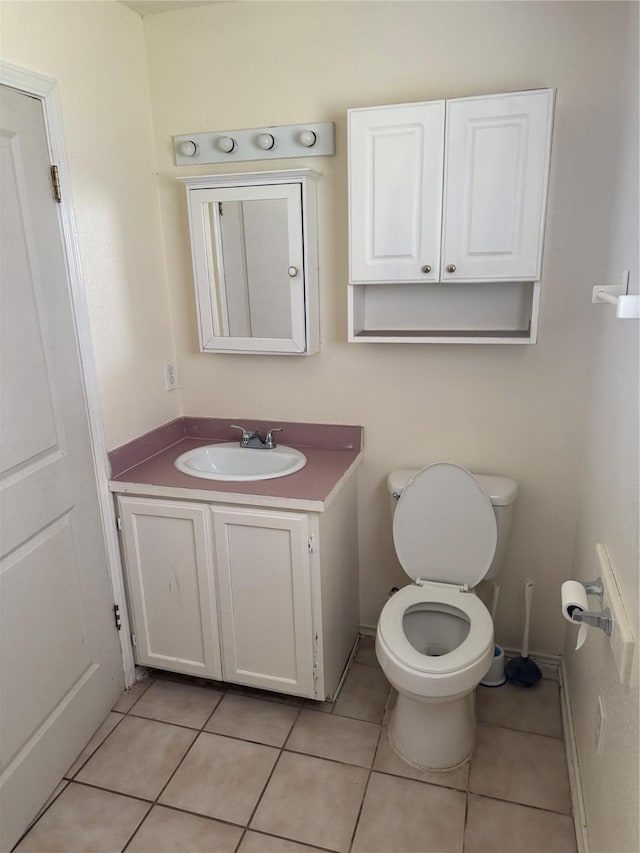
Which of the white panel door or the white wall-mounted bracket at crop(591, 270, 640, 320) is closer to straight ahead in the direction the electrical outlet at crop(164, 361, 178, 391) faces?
the white wall-mounted bracket

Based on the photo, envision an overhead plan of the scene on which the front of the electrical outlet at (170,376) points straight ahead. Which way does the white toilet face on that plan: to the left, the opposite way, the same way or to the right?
to the right

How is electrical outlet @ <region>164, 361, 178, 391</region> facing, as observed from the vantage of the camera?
facing the viewer and to the right of the viewer

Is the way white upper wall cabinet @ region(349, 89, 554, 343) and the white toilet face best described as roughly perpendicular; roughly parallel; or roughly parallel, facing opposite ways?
roughly parallel

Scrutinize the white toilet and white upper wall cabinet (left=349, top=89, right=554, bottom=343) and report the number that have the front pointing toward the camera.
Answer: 2

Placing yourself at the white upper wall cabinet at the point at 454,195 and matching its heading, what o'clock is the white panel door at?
The white panel door is roughly at 2 o'clock from the white upper wall cabinet.

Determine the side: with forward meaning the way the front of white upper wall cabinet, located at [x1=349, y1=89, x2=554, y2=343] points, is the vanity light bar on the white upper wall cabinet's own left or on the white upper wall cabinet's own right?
on the white upper wall cabinet's own right

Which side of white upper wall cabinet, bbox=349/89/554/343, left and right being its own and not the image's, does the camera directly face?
front

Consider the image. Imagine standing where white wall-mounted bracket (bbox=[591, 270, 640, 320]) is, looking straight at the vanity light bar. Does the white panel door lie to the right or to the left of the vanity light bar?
left

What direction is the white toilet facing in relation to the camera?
toward the camera

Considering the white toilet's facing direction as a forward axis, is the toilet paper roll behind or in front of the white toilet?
in front

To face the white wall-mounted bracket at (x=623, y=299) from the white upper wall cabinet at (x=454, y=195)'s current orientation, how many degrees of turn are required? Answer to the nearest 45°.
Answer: approximately 45° to its left

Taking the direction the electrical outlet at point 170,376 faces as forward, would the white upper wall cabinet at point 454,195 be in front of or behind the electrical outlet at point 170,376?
in front

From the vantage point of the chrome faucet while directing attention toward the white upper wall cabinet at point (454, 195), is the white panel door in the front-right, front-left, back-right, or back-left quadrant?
back-right
